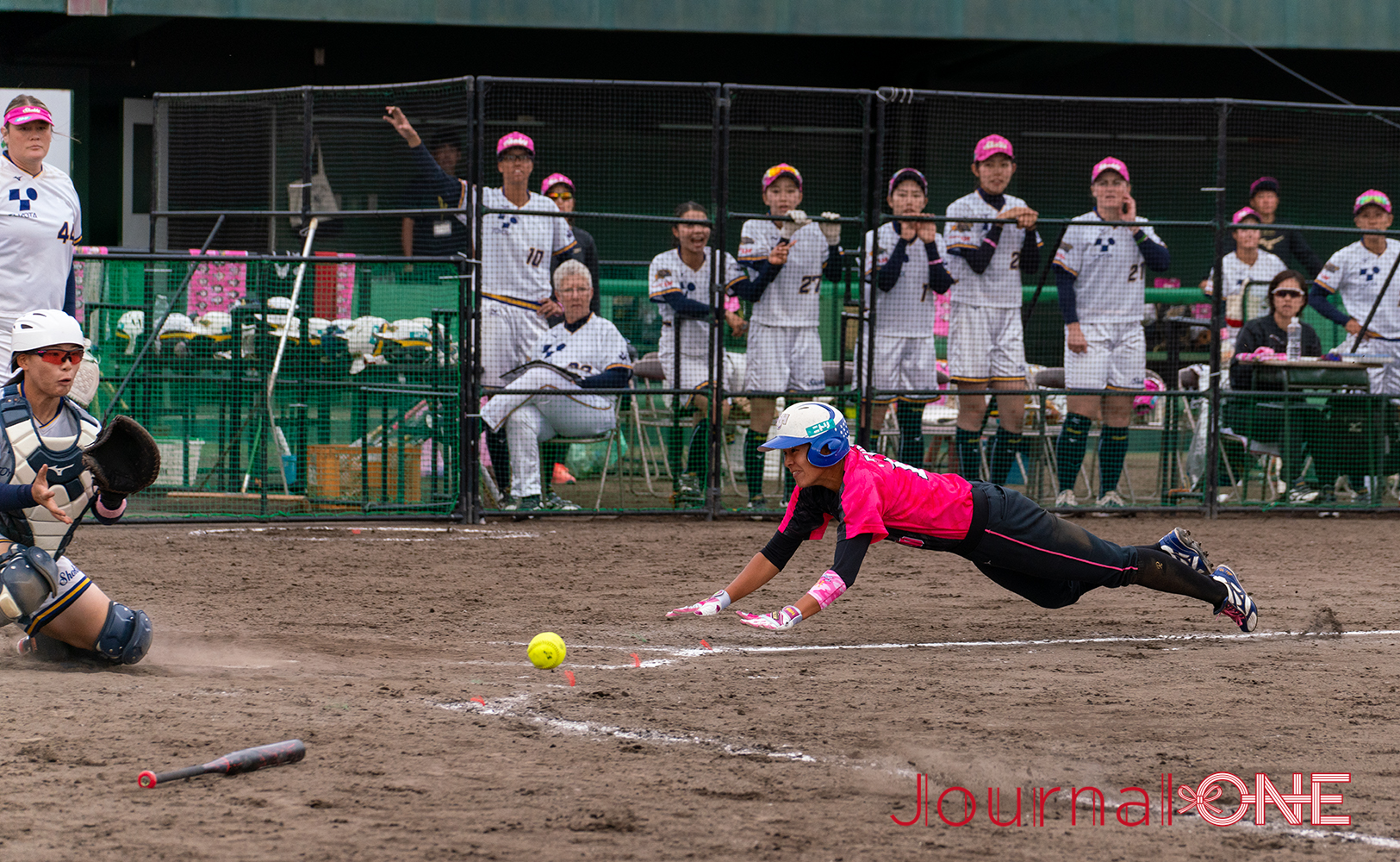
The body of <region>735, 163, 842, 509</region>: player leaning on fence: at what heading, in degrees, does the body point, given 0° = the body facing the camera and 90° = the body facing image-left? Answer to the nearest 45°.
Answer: approximately 0°

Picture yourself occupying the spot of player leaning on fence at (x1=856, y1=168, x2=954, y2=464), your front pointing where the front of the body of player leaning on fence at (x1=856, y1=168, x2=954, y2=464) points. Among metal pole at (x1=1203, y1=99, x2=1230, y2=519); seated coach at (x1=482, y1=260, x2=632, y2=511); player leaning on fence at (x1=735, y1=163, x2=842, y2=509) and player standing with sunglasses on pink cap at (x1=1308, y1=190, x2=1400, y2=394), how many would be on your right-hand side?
2

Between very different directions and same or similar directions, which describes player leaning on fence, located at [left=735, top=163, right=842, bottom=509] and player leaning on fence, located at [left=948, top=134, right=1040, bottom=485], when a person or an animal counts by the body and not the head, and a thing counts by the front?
same or similar directions

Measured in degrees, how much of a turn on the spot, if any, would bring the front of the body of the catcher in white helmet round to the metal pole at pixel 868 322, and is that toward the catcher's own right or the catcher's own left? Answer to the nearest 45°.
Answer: approximately 90° to the catcher's own left

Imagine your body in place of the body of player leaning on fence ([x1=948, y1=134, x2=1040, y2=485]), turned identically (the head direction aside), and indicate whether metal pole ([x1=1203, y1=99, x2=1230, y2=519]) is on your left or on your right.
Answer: on your left

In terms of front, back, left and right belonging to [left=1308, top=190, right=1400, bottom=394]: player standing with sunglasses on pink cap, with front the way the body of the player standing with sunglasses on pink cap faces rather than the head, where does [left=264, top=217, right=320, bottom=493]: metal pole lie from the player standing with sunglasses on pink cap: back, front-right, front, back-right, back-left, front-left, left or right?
front-right

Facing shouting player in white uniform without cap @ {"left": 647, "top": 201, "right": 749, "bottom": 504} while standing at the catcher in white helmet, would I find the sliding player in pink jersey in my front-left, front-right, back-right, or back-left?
front-right

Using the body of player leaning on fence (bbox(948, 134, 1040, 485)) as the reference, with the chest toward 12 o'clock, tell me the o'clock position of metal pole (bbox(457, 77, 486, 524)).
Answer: The metal pole is roughly at 2 o'clock from the player leaning on fence.

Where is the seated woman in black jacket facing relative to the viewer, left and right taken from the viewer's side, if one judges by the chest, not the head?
facing the viewer

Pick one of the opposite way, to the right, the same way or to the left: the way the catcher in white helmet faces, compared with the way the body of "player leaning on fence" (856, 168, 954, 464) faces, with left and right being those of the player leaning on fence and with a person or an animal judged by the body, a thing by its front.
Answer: to the left

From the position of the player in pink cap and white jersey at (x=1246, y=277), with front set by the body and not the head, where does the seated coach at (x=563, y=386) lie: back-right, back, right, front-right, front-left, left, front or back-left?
front-right

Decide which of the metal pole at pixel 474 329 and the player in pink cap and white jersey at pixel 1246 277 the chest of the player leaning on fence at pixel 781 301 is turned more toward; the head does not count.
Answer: the metal pole

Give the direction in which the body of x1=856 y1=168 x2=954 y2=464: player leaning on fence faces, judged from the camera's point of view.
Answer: toward the camera

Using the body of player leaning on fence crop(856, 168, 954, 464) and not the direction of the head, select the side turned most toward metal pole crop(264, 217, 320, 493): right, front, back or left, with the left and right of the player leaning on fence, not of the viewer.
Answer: right

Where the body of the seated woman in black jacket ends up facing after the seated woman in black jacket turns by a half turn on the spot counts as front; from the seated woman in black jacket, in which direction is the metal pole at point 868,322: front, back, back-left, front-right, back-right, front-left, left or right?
back-left

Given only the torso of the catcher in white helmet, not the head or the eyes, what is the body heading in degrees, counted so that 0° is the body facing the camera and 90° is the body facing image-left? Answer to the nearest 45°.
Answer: approximately 315°

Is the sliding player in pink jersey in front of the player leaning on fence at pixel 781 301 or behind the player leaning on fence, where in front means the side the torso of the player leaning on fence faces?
in front

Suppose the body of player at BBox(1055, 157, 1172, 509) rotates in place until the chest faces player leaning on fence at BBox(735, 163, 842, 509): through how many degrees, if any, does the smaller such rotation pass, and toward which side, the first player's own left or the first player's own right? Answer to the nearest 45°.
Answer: approximately 90° to the first player's own right

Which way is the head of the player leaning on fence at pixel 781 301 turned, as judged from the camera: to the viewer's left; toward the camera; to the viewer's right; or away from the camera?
toward the camera

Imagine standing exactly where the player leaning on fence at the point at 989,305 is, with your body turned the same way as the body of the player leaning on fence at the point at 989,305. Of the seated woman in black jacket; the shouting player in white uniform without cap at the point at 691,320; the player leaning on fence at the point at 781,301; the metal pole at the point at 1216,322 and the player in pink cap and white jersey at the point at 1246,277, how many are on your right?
2

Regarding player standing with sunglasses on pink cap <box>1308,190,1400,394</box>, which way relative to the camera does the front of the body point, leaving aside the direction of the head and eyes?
toward the camera
